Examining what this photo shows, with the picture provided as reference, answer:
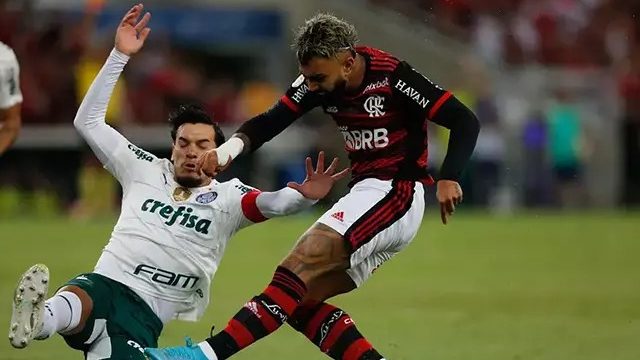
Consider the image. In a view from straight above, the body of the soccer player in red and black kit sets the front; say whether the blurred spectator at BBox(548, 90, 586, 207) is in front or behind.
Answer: behind

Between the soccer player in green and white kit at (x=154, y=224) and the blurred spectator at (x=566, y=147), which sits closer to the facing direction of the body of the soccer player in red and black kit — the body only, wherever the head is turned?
the soccer player in green and white kit

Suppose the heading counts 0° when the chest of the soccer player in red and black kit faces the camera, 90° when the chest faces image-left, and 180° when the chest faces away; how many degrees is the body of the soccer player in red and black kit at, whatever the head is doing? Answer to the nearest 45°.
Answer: approximately 45°

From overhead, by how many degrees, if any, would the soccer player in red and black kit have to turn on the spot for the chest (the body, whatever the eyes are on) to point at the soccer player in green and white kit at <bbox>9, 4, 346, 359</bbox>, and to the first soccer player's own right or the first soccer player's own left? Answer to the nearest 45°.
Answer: approximately 45° to the first soccer player's own right
